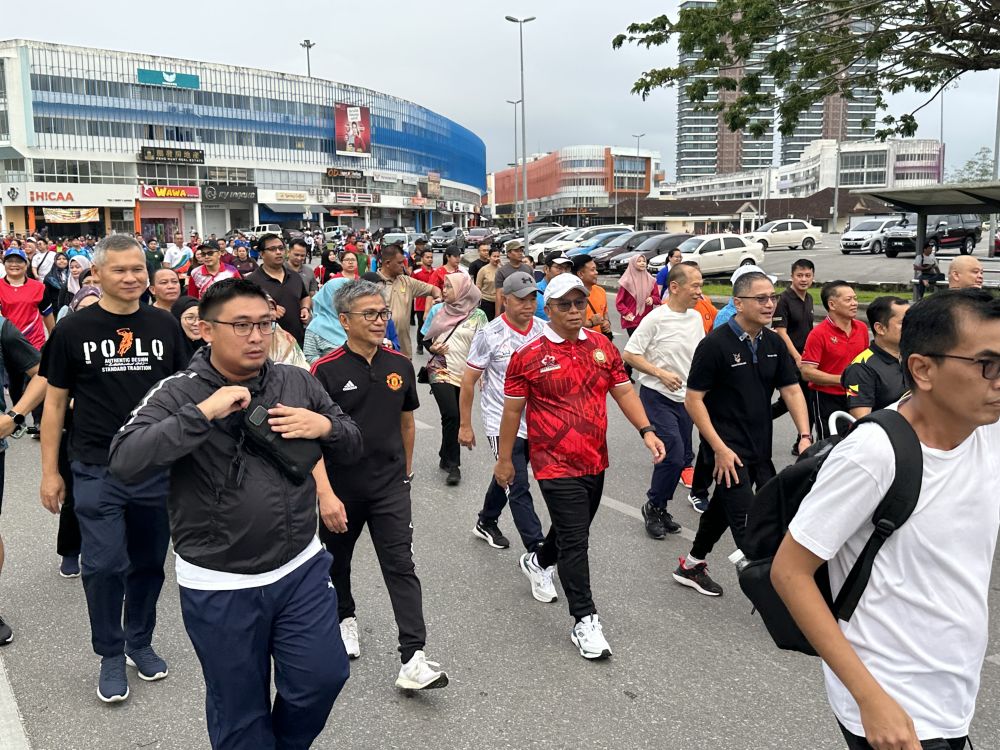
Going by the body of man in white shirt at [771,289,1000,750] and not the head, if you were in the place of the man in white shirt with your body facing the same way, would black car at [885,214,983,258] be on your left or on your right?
on your left

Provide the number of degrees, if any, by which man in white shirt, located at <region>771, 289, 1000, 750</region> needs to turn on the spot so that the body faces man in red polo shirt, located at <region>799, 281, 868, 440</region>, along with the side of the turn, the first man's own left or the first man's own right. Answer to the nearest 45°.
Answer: approximately 135° to the first man's own left

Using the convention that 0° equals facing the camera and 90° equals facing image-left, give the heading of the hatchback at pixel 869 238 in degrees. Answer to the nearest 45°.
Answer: approximately 45°

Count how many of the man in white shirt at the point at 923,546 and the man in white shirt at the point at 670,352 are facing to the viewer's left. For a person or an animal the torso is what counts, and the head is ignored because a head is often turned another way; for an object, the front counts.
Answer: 0

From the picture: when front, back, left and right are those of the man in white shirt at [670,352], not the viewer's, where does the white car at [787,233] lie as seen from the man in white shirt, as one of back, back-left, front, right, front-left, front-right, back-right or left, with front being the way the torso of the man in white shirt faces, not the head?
back-left

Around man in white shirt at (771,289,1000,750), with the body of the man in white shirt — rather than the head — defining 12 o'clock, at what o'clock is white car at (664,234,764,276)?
The white car is roughly at 7 o'clock from the man in white shirt.

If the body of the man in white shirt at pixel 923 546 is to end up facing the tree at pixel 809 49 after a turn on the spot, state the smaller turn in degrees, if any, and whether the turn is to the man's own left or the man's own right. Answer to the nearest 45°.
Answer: approximately 135° to the man's own left

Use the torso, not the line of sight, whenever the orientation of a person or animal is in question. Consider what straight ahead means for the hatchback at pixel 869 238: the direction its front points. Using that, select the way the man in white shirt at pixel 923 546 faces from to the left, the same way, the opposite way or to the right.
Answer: to the left

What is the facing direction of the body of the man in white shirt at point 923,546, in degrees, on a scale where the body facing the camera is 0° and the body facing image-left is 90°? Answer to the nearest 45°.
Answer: approximately 315°

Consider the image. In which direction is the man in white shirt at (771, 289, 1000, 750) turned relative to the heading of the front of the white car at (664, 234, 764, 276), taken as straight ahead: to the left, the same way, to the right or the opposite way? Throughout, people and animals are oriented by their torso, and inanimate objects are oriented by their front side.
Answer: to the left
